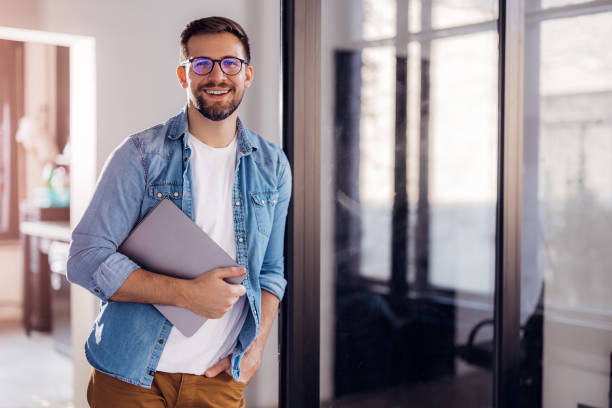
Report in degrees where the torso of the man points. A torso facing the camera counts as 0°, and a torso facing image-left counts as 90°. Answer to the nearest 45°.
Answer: approximately 0°

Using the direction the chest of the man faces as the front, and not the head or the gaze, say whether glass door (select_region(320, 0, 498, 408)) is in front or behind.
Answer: behind
